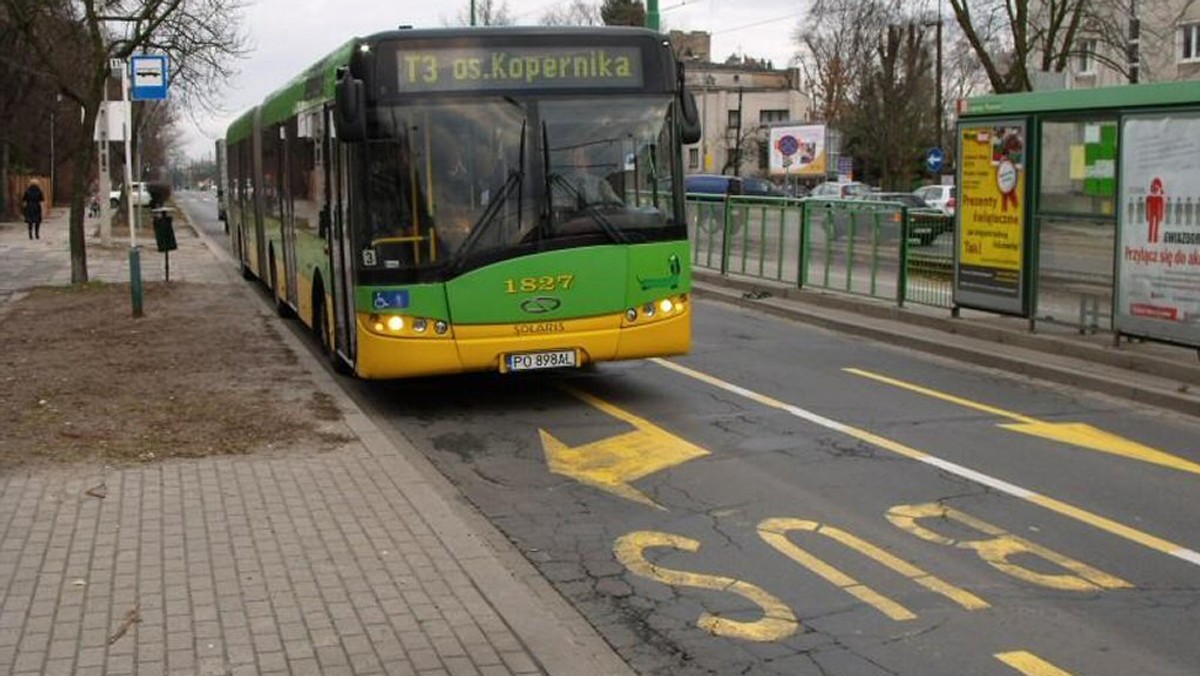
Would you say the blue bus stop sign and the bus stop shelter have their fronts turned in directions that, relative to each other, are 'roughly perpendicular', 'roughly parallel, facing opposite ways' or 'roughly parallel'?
roughly perpendicular

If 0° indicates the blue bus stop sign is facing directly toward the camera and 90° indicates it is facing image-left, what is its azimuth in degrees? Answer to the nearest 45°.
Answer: approximately 0°

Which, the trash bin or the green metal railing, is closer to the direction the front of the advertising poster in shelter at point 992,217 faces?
the trash bin

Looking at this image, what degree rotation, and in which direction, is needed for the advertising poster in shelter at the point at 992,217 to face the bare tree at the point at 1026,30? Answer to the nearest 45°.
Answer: approximately 135° to its right

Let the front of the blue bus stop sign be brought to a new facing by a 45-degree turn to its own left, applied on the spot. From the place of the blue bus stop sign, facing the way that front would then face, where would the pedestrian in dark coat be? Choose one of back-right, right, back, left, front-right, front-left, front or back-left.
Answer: back-left

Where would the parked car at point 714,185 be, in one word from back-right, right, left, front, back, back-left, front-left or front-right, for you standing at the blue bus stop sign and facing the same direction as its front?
back-left

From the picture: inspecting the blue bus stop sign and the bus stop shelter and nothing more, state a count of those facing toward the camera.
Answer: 1

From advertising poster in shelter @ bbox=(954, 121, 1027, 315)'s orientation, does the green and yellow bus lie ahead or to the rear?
ahead

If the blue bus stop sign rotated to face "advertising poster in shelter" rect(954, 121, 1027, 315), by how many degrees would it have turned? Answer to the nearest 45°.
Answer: approximately 45° to its left
